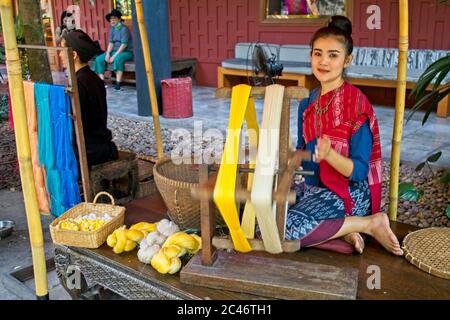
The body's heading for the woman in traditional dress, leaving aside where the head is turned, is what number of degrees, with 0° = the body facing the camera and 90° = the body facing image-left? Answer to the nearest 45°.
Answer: approximately 45°

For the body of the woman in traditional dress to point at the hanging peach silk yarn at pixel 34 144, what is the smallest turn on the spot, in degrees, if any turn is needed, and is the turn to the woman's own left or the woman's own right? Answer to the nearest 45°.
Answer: approximately 45° to the woman's own right

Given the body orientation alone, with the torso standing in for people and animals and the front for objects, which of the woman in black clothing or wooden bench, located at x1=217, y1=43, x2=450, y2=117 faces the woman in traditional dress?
the wooden bench

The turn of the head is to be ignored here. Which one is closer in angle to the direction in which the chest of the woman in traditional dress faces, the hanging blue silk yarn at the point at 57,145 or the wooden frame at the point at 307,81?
the hanging blue silk yarn
